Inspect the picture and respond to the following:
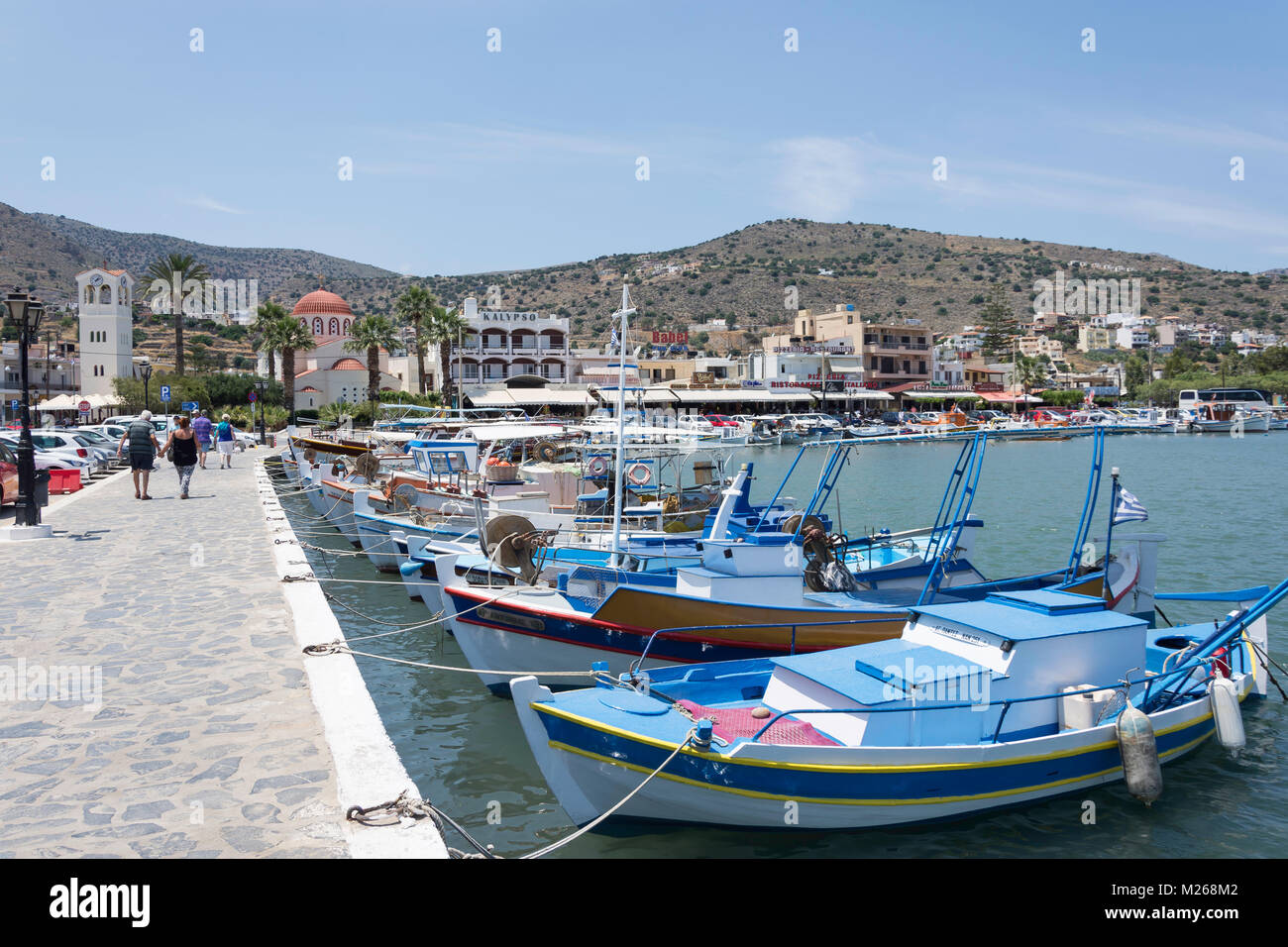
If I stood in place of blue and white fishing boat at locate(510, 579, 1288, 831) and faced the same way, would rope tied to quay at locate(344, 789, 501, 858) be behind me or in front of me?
in front

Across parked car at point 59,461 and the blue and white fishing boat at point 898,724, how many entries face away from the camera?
0

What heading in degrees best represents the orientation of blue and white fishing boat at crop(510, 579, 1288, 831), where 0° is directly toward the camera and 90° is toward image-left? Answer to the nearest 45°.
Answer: approximately 45°

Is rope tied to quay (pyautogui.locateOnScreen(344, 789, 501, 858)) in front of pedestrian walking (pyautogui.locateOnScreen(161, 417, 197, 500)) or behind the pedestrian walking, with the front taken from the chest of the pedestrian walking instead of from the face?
behind

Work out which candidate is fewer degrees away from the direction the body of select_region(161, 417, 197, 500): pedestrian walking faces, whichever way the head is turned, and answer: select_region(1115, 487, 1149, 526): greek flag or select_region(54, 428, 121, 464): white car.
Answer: the white car

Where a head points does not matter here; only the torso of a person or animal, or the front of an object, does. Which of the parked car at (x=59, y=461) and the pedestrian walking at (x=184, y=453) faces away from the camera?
the pedestrian walking

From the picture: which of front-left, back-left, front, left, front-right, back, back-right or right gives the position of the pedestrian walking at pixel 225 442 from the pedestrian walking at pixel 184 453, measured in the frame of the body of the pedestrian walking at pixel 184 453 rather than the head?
front

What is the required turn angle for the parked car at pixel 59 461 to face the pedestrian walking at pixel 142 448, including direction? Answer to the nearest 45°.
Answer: approximately 45° to its right

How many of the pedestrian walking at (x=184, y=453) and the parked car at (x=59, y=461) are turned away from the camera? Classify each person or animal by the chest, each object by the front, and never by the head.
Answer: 1

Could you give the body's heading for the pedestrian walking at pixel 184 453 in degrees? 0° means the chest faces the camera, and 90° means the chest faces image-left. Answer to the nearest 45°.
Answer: approximately 180°
